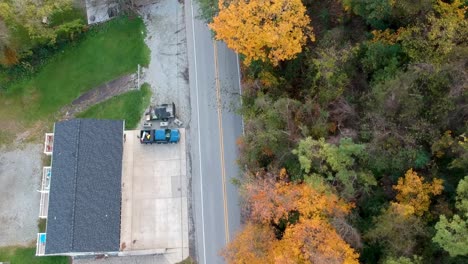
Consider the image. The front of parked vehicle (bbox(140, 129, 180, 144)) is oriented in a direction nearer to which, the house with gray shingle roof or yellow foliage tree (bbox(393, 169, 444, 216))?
the yellow foliage tree

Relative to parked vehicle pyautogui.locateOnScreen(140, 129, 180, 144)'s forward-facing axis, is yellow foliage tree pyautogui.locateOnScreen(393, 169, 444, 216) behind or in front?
in front

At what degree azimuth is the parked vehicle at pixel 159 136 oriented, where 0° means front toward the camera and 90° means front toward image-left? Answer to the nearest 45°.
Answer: approximately 270°

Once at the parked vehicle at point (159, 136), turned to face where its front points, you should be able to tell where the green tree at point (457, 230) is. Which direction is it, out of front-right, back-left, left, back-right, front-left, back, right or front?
front-right

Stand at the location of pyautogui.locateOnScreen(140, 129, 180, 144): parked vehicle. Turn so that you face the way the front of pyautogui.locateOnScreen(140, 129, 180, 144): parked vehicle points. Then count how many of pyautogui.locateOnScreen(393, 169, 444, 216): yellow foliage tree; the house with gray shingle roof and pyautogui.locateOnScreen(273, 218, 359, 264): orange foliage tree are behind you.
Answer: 1
